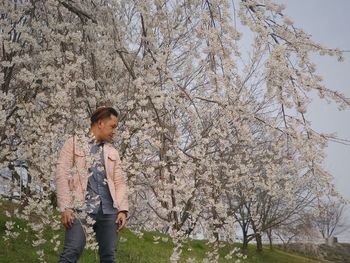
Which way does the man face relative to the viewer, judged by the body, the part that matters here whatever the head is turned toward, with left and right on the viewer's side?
facing the viewer and to the right of the viewer
